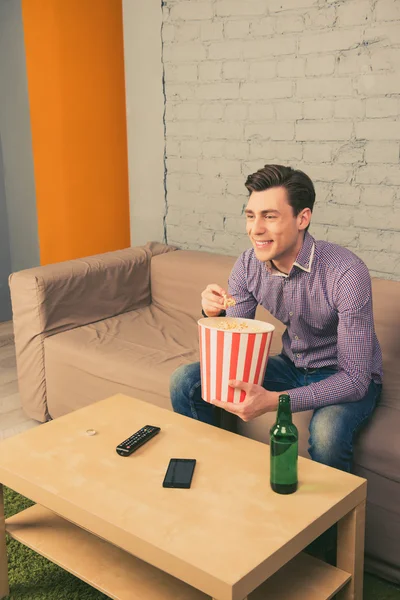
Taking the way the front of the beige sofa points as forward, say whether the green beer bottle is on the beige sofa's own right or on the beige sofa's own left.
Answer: on the beige sofa's own left

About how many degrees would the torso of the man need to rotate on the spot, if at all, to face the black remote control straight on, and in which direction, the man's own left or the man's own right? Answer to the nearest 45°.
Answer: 0° — they already face it

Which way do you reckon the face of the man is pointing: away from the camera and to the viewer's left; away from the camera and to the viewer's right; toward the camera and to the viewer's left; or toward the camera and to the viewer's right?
toward the camera and to the viewer's left

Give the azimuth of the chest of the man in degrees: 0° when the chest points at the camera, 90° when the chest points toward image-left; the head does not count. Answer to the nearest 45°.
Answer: approximately 45°

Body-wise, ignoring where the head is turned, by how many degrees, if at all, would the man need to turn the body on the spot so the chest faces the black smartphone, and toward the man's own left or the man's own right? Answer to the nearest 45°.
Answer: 0° — they already face it

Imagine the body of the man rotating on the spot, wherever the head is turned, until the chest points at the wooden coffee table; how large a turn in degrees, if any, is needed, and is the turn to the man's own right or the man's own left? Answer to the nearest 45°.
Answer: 0° — they already face it
